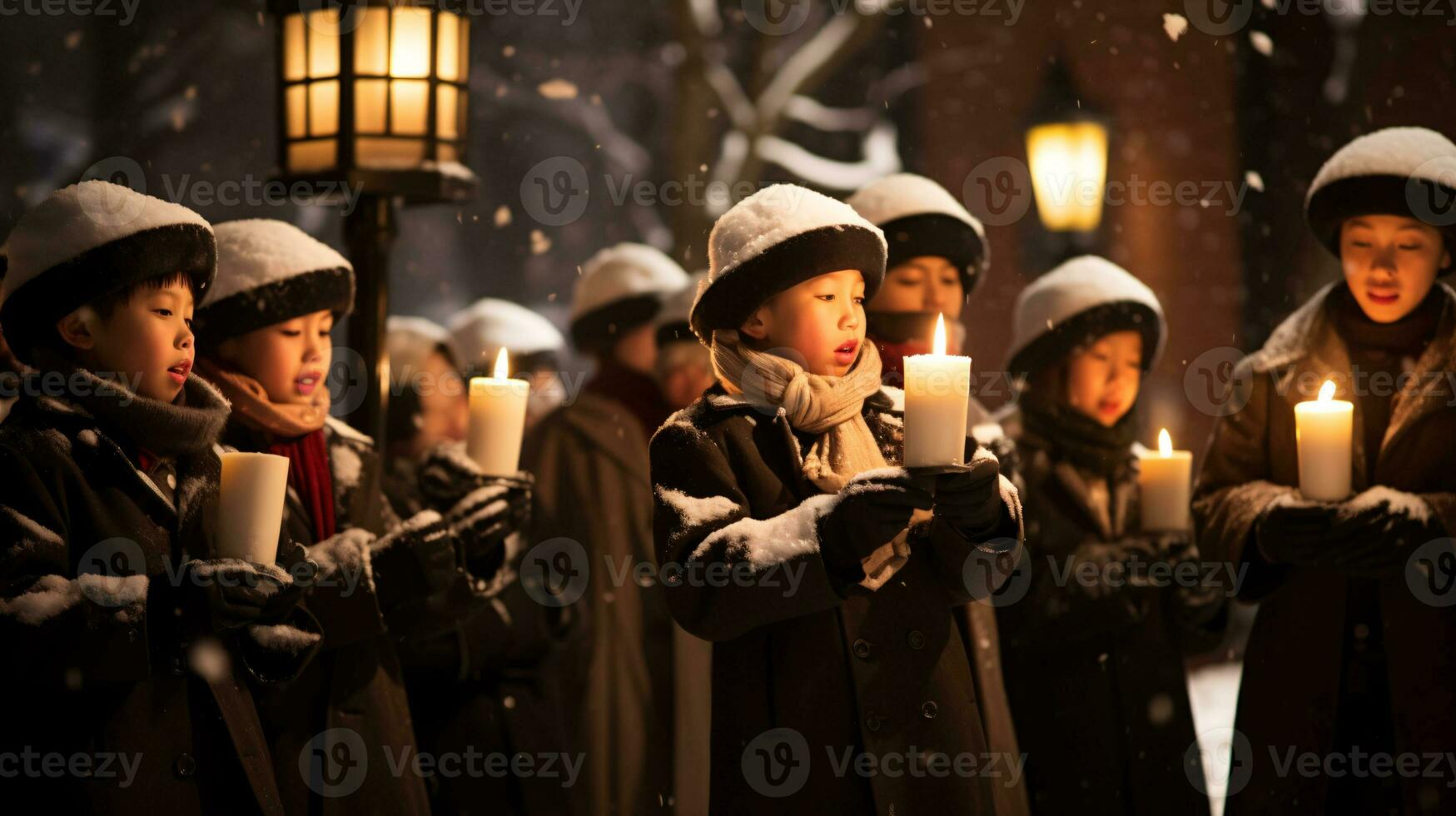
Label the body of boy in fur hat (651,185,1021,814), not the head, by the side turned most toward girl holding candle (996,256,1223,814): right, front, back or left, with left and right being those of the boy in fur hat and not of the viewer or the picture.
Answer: left

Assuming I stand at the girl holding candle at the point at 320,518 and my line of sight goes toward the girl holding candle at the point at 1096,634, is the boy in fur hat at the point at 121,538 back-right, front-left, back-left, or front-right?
back-right

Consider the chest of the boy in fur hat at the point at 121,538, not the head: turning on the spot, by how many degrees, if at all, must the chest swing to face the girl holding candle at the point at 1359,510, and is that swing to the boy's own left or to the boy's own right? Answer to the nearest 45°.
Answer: approximately 45° to the boy's own left

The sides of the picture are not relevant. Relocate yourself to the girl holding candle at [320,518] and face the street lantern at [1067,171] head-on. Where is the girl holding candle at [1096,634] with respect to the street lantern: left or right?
right

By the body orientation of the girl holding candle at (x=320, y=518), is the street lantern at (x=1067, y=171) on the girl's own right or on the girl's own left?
on the girl's own left

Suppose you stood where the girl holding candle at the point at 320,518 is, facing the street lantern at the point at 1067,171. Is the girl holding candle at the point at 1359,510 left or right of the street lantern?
right
